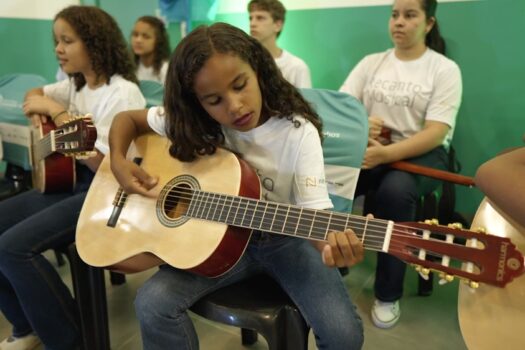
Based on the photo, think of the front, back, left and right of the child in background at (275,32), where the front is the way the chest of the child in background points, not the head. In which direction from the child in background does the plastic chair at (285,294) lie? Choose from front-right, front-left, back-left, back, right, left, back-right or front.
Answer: front-left

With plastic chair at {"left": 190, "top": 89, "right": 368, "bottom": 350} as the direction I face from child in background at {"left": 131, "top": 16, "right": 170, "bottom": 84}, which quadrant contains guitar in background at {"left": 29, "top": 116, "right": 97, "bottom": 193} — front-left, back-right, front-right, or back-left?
front-right

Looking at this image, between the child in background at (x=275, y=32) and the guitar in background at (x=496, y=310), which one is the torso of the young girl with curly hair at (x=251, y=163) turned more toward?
the guitar in background

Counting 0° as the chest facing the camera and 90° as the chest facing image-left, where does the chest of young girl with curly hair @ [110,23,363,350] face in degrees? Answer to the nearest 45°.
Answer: approximately 0°

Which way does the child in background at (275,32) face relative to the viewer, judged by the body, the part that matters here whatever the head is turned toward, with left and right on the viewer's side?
facing the viewer and to the left of the viewer

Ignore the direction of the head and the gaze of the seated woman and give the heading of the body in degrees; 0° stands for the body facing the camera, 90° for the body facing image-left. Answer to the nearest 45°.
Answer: approximately 45°

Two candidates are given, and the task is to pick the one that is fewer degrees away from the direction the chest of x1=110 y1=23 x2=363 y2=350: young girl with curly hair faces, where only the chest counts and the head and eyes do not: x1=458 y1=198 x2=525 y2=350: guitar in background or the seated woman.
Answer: the guitar in background

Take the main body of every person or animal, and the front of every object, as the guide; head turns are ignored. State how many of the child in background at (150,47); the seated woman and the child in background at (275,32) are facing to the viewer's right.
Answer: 0

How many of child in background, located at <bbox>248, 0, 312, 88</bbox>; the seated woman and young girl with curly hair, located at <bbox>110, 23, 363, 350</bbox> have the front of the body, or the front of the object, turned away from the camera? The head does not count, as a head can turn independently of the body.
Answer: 0

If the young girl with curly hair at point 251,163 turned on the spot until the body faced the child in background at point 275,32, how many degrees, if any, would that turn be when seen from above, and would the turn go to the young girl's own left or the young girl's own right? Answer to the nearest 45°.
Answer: approximately 180°

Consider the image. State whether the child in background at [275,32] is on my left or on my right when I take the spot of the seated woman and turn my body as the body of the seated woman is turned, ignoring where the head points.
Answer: on my right

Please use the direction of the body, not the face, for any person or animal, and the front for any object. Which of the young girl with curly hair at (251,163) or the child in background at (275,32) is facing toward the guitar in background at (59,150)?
the child in background

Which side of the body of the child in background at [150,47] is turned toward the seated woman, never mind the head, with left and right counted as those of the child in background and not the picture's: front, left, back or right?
left

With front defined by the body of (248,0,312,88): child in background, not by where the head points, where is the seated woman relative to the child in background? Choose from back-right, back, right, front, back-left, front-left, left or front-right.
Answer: left
